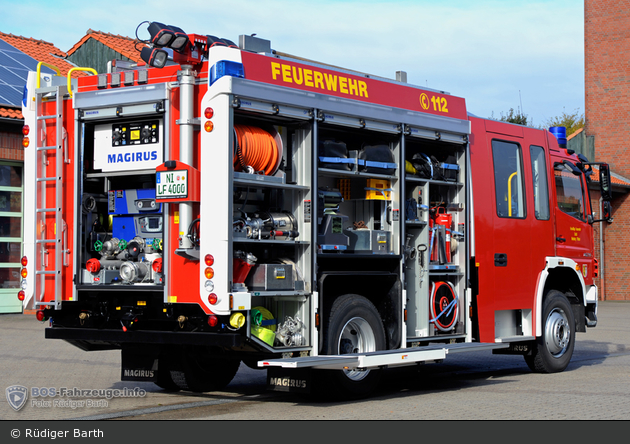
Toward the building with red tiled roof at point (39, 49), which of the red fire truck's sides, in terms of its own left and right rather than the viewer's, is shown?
left

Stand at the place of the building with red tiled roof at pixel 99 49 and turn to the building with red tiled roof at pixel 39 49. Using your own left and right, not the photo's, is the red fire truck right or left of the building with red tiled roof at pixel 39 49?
left

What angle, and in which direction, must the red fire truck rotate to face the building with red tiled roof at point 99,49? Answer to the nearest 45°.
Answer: approximately 45° to its left

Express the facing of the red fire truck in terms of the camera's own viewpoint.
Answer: facing away from the viewer and to the right of the viewer
